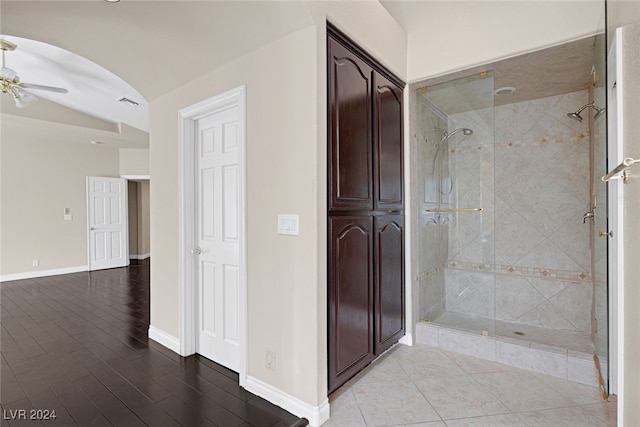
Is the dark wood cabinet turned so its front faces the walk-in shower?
no

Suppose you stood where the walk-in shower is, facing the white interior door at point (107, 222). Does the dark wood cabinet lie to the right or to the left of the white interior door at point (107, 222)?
left

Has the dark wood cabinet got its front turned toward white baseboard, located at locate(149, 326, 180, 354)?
no

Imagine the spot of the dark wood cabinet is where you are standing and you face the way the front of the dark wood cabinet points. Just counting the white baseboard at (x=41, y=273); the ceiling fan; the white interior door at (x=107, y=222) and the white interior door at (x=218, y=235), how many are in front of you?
0

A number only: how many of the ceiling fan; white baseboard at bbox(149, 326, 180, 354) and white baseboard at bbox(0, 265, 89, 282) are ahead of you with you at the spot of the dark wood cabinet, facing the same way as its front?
0

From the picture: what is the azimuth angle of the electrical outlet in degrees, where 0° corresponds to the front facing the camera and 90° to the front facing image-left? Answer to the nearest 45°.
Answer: approximately 45°

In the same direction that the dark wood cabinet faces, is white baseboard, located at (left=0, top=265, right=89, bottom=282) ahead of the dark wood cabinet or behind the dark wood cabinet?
behind

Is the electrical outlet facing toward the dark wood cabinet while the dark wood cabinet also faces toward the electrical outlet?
no

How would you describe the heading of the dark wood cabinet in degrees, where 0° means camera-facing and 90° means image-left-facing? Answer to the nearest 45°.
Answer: approximately 315°

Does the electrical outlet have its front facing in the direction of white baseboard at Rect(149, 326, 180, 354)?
no

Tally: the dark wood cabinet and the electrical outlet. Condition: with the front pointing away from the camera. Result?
0

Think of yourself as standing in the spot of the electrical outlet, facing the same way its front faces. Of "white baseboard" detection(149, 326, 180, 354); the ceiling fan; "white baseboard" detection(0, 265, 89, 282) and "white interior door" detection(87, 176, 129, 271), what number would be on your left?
0

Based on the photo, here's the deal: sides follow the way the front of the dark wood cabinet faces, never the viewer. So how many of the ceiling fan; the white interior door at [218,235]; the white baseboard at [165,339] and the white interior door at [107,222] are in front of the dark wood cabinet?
0

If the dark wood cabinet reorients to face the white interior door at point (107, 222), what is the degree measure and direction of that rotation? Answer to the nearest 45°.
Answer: approximately 180°

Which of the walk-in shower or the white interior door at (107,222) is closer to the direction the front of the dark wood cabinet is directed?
the walk-in shower

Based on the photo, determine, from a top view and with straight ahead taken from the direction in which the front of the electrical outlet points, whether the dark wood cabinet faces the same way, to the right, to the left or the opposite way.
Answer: to the left

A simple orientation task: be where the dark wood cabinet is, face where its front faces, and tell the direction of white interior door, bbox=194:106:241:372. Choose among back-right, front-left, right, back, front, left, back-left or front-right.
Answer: back-right
